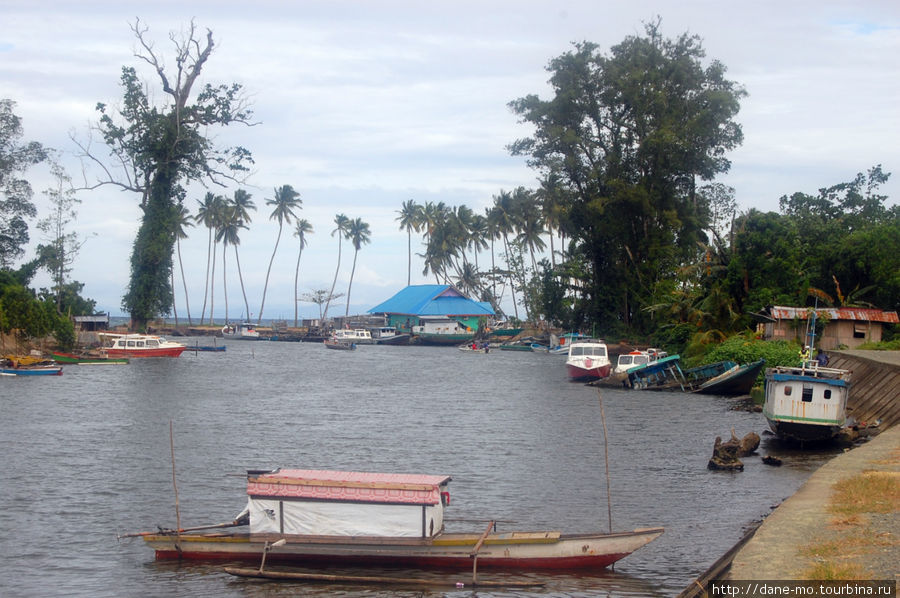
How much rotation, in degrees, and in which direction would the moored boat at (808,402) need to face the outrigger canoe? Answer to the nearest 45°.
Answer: approximately 135° to its left

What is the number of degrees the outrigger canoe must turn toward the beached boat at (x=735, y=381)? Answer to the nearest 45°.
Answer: approximately 45° to its left

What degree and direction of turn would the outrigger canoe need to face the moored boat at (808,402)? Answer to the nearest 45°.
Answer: approximately 45° to its left

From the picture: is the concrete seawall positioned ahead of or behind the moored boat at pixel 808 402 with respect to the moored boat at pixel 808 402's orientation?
ahead

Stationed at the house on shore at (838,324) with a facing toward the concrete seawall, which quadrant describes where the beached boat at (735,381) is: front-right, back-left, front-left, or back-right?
front-right

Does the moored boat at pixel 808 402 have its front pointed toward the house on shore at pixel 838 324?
yes

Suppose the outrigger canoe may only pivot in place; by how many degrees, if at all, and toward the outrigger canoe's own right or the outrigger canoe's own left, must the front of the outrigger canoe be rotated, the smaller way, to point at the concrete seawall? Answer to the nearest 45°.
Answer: approximately 45° to the outrigger canoe's own left

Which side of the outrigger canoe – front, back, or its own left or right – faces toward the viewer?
right

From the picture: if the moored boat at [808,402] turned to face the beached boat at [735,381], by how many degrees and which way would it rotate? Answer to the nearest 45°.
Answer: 0° — it already faces it
